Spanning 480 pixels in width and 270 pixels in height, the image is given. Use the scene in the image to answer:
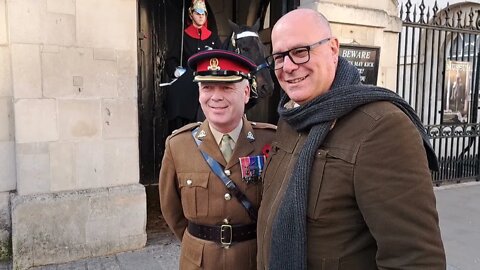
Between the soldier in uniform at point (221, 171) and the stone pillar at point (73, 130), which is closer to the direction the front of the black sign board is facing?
the soldier in uniform

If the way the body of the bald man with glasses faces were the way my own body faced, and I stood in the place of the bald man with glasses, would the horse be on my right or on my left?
on my right

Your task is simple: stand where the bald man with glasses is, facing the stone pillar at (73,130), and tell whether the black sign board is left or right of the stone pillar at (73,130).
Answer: right

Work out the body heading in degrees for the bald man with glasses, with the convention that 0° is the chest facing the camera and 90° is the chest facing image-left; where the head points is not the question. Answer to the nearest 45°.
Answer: approximately 45°

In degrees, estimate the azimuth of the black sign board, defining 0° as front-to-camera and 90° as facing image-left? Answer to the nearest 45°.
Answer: approximately 0°

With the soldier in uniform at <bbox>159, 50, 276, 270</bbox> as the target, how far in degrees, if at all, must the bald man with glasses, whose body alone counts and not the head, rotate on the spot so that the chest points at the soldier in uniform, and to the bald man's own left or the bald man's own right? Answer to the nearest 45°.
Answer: approximately 90° to the bald man's own right

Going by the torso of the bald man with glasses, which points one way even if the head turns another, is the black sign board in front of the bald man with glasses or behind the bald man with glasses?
behind

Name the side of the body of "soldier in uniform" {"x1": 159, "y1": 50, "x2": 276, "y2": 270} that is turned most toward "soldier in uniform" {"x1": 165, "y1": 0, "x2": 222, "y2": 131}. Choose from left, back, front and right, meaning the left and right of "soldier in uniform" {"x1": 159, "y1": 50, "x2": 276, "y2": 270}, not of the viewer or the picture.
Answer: back

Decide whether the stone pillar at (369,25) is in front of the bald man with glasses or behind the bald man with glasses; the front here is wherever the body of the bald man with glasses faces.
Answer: behind

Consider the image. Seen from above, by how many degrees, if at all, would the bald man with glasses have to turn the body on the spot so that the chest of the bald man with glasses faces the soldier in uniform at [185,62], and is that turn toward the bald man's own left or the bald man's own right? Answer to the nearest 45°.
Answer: approximately 90° to the bald man's own right
